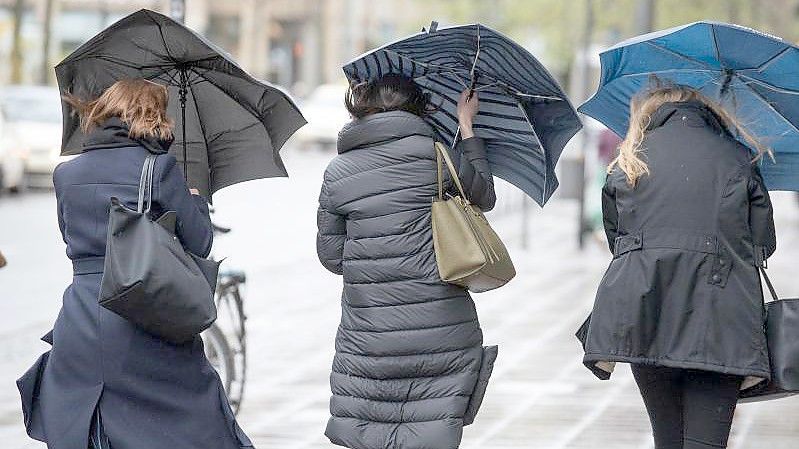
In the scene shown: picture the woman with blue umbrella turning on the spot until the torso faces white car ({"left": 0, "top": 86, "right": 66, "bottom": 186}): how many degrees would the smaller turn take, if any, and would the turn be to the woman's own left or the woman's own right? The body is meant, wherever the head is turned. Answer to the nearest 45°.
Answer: approximately 45° to the woman's own left

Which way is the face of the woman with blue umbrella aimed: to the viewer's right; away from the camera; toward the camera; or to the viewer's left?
away from the camera

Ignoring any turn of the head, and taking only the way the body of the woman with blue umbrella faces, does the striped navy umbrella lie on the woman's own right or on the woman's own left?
on the woman's own left

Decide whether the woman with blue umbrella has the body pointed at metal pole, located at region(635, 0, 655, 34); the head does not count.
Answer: yes

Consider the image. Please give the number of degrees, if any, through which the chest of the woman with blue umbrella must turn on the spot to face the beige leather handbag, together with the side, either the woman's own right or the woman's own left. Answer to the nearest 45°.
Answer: approximately 90° to the woman's own left

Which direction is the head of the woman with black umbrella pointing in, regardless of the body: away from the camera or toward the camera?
away from the camera

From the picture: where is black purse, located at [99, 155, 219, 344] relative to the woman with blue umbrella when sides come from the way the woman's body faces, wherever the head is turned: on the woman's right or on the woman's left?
on the woman's left

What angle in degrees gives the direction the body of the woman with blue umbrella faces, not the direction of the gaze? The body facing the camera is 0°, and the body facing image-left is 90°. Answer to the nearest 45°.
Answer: approximately 180°

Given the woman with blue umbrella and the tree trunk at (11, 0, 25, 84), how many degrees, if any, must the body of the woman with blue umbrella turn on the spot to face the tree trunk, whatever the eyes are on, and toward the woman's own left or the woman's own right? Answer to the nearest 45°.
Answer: approximately 45° to the woman's own left
